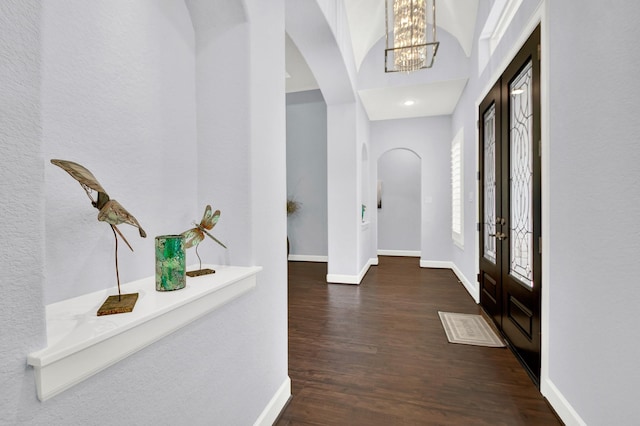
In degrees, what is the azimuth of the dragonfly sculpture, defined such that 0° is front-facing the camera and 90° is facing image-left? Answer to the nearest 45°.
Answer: approximately 90°

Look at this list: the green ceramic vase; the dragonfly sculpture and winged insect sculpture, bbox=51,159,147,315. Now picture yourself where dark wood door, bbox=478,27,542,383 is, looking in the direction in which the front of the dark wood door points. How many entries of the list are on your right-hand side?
0

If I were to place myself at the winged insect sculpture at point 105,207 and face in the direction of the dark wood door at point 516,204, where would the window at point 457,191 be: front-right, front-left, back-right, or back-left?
front-left

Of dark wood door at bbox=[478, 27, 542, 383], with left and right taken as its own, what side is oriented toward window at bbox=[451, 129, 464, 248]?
right

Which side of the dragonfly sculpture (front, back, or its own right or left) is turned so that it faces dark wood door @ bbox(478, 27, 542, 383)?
back

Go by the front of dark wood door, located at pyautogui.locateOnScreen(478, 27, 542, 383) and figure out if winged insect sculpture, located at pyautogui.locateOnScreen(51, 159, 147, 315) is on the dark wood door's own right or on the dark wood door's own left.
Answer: on the dark wood door's own left

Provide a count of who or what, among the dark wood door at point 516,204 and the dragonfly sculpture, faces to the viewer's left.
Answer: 2

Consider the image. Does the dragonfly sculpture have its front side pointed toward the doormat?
no

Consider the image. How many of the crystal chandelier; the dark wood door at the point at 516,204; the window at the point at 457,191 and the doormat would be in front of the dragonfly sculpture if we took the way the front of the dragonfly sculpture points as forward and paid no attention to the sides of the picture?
0

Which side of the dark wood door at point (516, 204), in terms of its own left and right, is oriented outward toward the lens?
left

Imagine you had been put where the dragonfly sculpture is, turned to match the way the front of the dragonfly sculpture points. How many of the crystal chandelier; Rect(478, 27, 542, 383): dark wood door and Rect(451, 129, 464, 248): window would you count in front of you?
0

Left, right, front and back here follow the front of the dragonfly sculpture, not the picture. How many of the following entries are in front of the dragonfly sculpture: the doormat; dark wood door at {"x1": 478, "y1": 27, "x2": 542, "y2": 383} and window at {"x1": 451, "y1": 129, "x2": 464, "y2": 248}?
0
